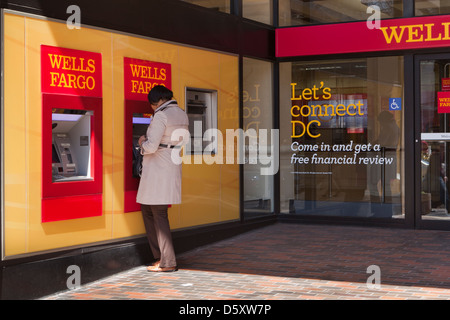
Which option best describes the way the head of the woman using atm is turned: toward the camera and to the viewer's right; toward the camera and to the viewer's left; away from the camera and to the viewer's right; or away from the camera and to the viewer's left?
away from the camera and to the viewer's left

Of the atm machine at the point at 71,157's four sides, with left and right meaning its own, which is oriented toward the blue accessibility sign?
left

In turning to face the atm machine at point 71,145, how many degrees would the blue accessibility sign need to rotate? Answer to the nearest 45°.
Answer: approximately 45° to its right

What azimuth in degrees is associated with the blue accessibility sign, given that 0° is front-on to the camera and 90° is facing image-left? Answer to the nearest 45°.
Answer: approximately 0°

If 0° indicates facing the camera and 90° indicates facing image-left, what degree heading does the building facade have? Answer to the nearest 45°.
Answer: approximately 0°

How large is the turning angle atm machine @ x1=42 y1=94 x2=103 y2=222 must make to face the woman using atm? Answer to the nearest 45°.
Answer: approximately 45° to its left
